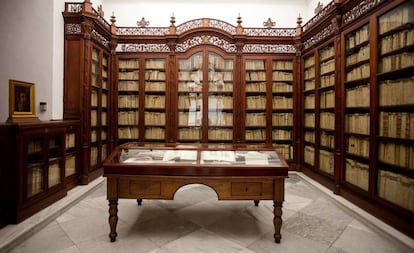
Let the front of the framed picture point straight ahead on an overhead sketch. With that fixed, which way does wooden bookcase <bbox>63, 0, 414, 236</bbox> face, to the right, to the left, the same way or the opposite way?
to the right

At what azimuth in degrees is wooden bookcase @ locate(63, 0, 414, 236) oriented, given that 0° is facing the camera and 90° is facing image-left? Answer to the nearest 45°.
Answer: approximately 0°

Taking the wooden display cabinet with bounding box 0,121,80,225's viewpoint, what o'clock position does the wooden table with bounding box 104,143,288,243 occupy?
The wooden table is roughly at 12 o'clock from the wooden display cabinet.

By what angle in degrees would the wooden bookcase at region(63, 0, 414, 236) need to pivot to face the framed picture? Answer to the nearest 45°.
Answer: approximately 45° to its right

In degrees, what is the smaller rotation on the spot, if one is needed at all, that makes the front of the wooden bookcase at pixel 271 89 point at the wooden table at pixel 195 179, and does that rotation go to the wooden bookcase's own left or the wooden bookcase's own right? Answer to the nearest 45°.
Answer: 0° — it already faces it

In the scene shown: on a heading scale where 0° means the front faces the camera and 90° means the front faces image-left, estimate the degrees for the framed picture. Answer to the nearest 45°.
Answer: approximately 315°
